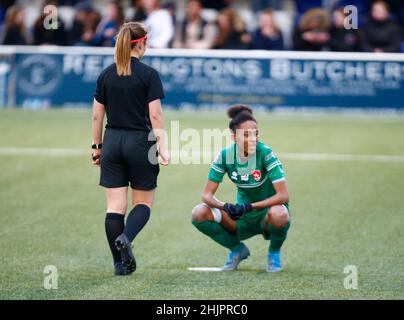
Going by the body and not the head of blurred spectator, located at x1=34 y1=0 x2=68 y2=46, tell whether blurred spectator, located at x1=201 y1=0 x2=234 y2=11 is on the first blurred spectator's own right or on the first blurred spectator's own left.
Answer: on the first blurred spectator's own left

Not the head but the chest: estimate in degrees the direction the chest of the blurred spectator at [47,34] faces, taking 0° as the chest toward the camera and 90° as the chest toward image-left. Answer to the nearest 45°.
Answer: approximately 0°

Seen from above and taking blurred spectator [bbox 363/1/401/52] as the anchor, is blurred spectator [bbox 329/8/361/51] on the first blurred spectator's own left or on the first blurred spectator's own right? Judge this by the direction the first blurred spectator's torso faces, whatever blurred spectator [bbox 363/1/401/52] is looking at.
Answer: on the first blurred spectator's own right

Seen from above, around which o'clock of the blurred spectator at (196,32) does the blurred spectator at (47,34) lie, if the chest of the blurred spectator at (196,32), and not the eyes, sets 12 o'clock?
the blurred spectator at (47,34) is roughly at 3 o'clock from the blurred spectator at (196,32).

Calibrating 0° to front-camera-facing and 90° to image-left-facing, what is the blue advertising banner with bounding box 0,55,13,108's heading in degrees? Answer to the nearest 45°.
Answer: approximately 0°

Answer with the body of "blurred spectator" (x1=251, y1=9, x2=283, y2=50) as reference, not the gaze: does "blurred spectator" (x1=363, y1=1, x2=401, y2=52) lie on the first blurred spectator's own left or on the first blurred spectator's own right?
on the first blurred spectator's own left

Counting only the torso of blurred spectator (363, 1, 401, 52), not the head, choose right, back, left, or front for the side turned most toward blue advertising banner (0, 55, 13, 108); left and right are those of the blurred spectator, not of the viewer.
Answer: right

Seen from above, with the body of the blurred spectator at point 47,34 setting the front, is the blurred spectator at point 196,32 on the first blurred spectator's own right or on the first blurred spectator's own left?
on the first blurred spectator's own left
